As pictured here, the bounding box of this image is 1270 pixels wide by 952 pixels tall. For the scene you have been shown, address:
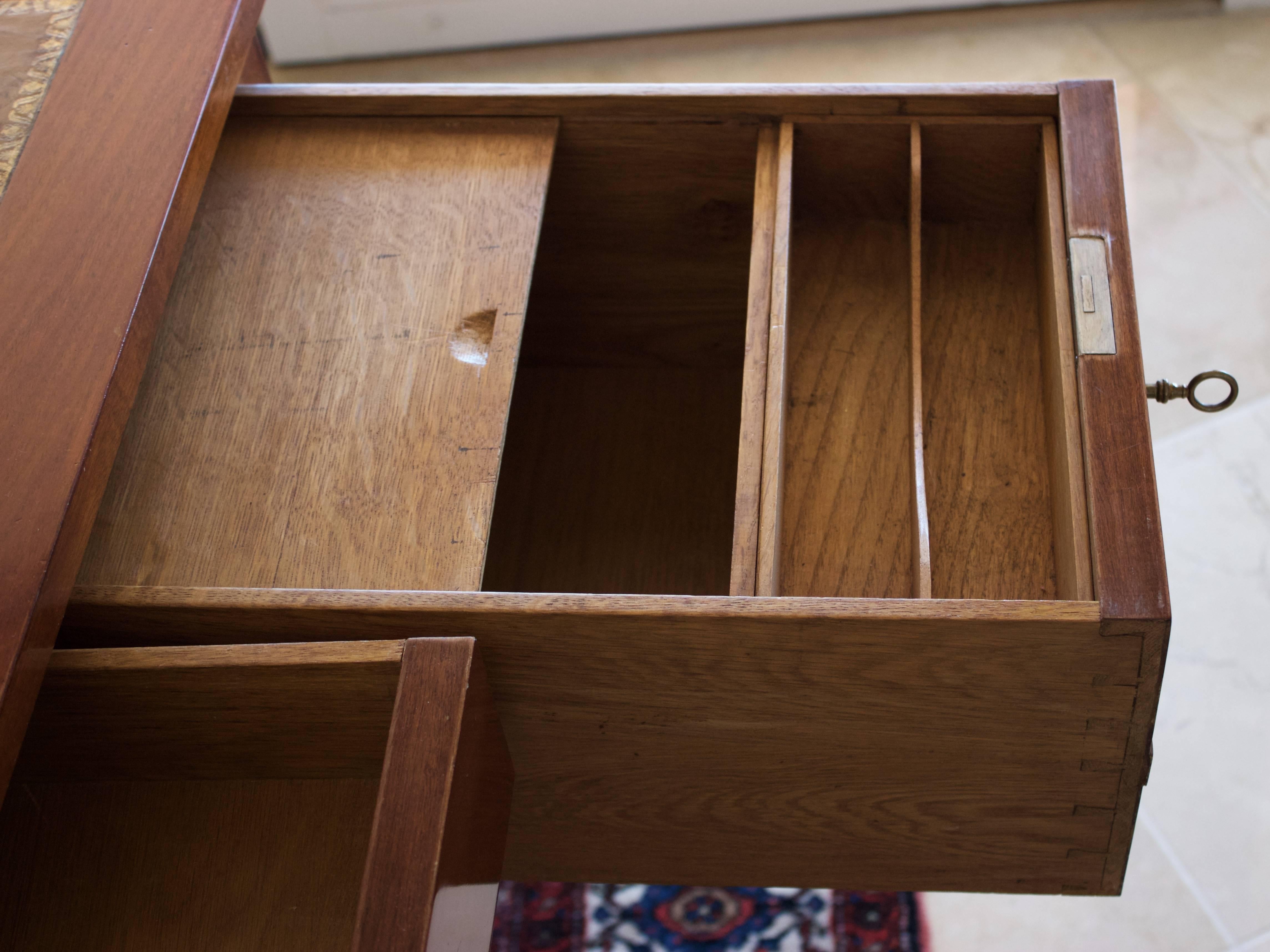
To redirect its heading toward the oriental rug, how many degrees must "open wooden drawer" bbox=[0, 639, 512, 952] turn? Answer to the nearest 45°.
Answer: approximately 45° to its left

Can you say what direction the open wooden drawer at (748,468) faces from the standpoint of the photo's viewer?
facing to the right of the viewer

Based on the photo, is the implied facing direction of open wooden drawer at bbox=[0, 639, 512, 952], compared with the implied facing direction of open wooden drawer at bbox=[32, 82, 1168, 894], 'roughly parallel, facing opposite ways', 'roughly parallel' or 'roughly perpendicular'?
roughly parallel

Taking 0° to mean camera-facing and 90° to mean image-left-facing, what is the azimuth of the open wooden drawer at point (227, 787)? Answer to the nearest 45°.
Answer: approximately 270°
